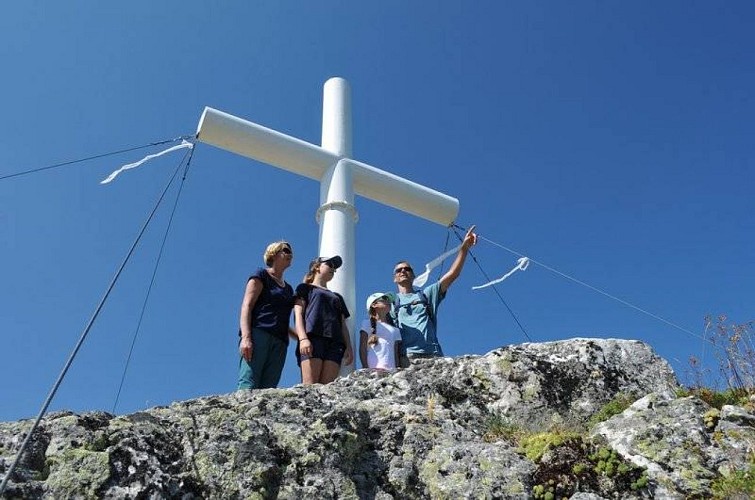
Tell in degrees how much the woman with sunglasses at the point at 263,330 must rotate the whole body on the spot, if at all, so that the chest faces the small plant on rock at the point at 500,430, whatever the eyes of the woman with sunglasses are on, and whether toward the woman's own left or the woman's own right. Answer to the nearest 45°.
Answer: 0° — they already face it

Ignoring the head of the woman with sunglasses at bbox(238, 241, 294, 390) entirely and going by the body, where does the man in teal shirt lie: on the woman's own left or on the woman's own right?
on the woman's own left

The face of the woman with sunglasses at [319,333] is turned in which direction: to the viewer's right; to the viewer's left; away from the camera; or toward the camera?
to the viewer's right

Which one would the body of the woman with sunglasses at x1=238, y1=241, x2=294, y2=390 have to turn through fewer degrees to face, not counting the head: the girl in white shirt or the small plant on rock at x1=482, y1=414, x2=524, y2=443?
the small plant on rock

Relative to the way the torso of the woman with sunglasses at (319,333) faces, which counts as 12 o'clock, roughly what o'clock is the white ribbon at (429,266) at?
The white ribbon is roughly at 9 o'clock from the woman with sunglasses.
